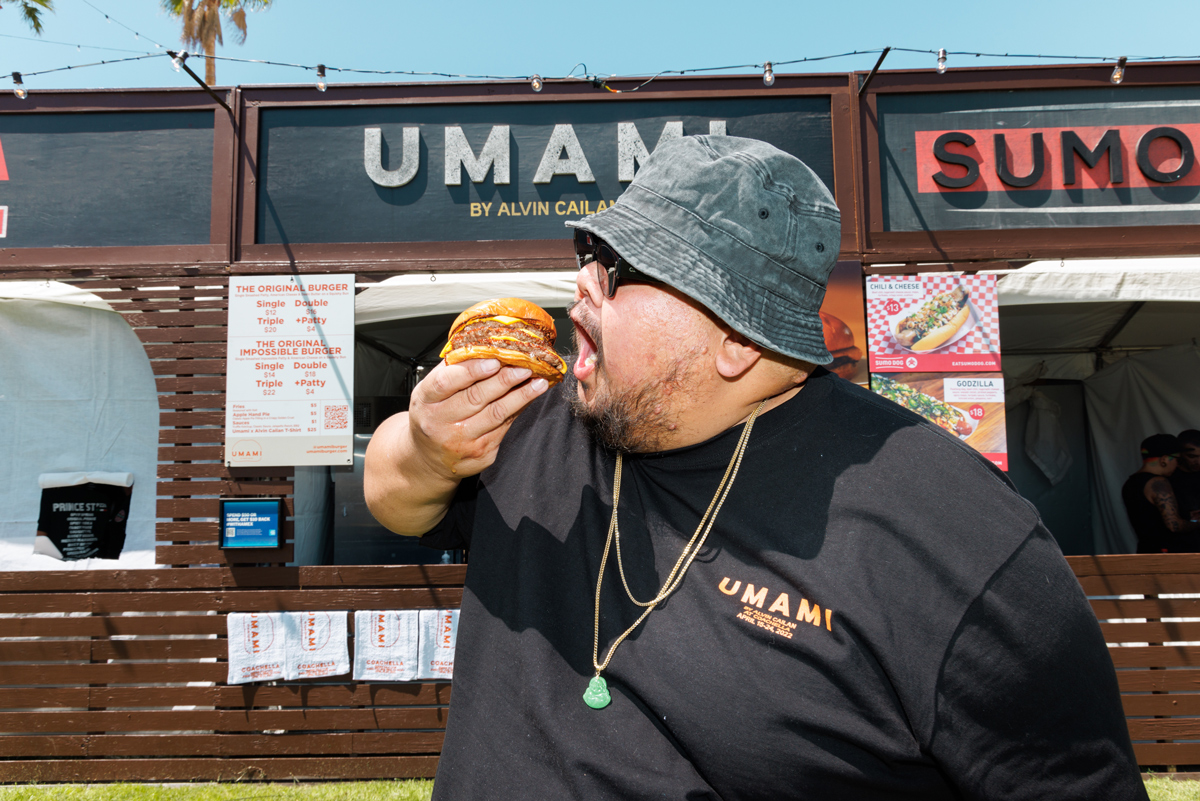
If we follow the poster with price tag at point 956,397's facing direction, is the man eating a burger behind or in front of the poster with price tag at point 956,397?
in front

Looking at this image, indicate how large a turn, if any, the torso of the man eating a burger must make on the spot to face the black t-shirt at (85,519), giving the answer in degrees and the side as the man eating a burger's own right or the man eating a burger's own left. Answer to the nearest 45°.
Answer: approximately 90° to the man eating a burger's own right

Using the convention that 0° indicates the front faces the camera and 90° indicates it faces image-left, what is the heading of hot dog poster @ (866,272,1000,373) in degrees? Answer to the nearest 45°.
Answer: approximately 0°

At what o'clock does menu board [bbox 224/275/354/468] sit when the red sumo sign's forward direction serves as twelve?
The menu board is roughly at 2 o'clock from the red sumo sign.

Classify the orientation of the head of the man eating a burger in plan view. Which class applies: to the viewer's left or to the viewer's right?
to the viewer's left

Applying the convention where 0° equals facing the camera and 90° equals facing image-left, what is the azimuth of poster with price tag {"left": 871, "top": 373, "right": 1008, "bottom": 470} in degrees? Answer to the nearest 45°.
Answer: approximately 0°

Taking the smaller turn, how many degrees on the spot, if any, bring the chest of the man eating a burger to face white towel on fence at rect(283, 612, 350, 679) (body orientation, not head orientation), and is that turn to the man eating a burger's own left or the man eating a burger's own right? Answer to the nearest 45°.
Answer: approximately 90° to the man eating a burger's own right

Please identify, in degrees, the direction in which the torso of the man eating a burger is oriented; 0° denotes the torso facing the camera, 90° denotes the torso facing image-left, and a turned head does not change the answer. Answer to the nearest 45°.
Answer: approximately 45°

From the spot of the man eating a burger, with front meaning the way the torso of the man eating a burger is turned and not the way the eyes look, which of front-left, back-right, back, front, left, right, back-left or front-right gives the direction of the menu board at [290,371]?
right
